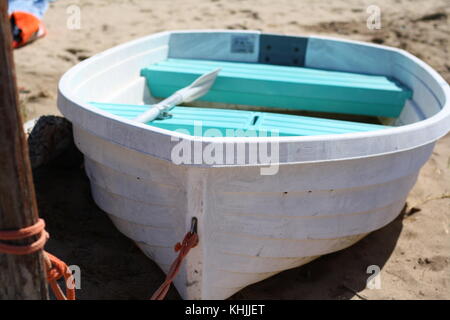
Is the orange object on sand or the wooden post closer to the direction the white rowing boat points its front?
the wooden post

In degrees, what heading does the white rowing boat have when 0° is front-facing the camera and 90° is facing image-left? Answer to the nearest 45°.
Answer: approximately 45°

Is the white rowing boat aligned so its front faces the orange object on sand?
no

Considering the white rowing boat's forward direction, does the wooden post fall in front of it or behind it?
in front
